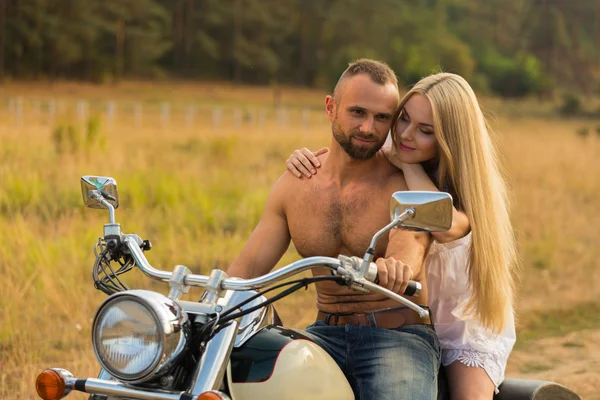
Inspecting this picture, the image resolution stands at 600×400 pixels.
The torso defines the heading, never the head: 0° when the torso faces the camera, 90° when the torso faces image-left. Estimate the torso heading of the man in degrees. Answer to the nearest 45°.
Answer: approximately 0°

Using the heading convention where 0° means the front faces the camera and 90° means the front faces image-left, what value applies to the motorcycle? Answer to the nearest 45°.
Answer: approximately 45°
